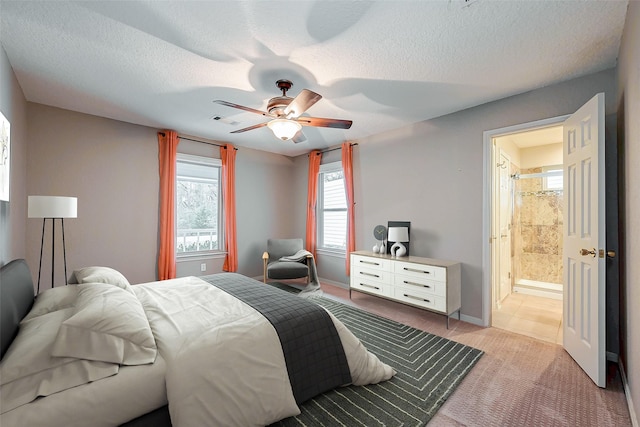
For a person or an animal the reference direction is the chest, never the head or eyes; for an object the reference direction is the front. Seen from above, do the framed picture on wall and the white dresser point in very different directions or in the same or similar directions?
very different directions

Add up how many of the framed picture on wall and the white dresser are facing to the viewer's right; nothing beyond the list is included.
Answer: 1

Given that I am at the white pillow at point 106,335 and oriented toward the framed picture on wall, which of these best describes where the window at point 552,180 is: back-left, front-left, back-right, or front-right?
back-right

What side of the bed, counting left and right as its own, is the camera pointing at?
right

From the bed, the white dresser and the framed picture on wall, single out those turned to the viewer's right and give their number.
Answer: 2

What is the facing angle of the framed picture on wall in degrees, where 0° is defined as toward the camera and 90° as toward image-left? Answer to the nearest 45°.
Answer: approximately 270°

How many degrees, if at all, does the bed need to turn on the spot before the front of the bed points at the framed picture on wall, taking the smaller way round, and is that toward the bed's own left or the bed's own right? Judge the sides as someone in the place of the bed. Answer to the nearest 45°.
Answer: approximately 135° to the bed's own left

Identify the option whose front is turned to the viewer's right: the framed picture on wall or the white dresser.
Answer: the framed picture on wall

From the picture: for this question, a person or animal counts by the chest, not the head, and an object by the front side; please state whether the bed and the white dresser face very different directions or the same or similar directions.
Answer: very different directions

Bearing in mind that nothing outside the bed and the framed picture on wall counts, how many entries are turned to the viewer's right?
2
